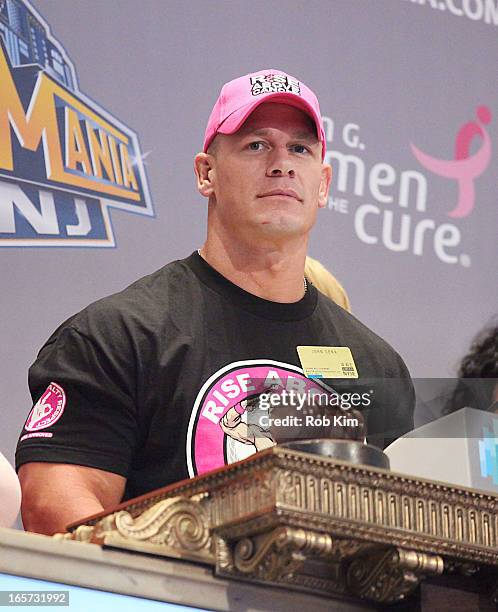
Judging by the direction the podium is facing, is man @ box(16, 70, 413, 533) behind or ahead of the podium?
behind

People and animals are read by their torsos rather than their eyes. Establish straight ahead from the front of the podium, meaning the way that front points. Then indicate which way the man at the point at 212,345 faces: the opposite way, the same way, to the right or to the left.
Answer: the same way

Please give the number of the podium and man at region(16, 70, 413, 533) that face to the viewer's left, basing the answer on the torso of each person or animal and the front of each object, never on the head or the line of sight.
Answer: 0

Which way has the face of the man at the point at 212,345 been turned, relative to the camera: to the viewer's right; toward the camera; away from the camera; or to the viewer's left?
toward the camera

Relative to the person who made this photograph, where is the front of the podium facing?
facing the viewer and to the right of the viewer
